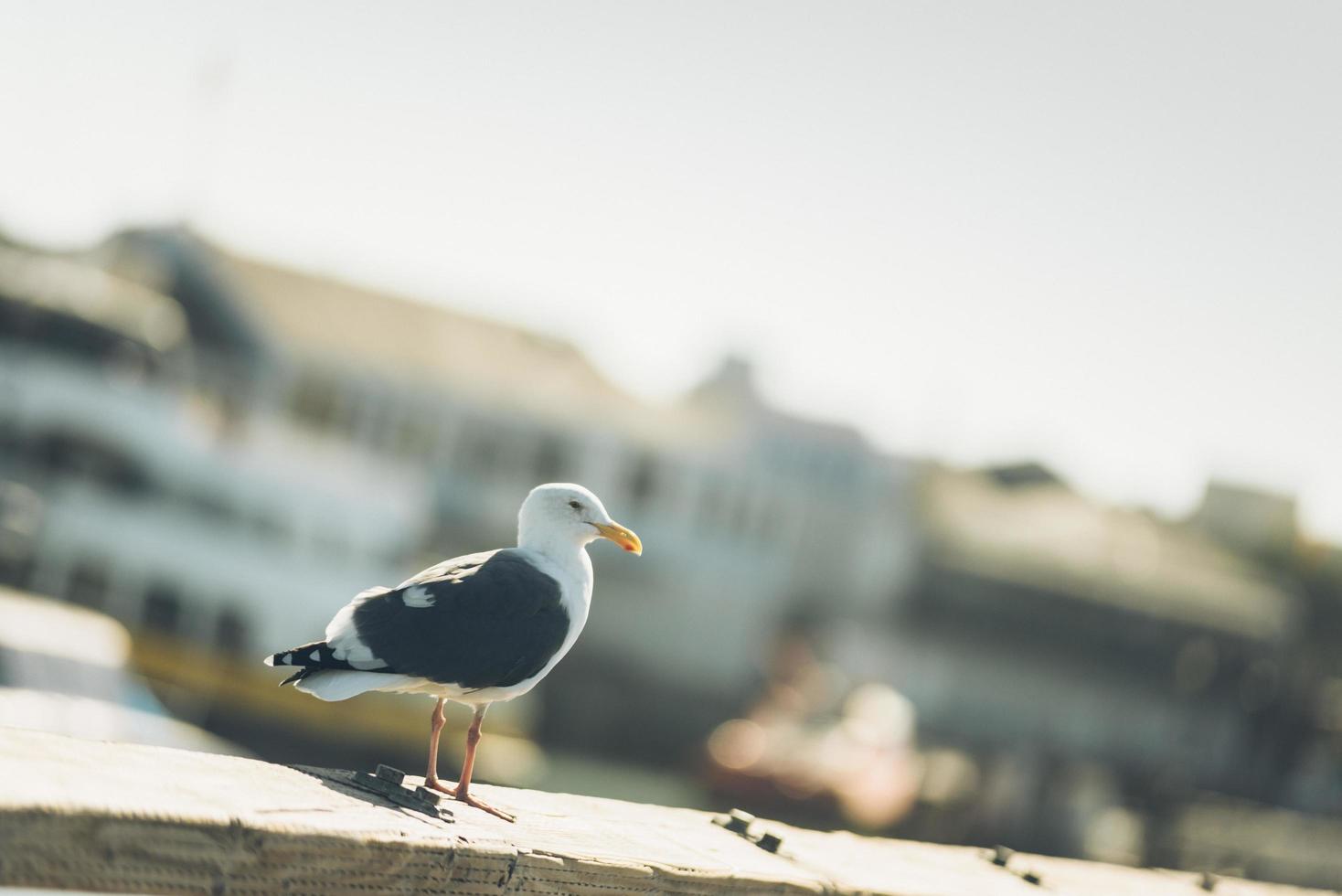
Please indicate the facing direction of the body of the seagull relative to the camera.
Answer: to the viewer's right

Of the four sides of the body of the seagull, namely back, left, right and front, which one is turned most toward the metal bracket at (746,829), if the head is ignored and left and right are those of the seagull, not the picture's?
front

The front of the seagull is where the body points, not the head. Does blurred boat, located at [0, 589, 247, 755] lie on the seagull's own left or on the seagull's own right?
on the seagull's own left
